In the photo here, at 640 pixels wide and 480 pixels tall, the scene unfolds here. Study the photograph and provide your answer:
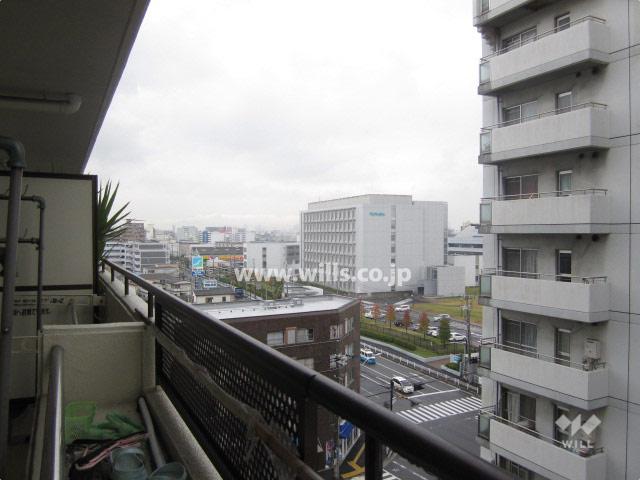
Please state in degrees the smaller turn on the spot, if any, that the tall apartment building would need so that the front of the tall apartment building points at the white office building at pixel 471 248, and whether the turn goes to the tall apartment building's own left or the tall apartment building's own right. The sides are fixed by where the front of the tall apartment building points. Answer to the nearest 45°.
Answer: approximately 90° to the tall apartment building's own right

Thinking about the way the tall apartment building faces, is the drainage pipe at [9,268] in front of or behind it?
in front

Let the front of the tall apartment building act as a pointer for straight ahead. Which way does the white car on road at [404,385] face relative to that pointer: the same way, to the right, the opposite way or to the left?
to the left

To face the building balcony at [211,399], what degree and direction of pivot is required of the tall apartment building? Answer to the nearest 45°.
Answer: approximately 45° to its left

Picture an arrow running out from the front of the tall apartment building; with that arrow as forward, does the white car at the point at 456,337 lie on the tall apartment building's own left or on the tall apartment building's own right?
on the tall apartment building's own right

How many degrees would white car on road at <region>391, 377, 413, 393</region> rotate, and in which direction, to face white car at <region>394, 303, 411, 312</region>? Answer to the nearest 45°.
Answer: approximately 135° to its left

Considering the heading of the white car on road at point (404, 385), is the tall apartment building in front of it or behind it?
in front

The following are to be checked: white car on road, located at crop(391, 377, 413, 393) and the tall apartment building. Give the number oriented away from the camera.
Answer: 0

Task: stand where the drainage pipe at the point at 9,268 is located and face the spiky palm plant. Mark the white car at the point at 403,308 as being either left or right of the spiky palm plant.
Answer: right

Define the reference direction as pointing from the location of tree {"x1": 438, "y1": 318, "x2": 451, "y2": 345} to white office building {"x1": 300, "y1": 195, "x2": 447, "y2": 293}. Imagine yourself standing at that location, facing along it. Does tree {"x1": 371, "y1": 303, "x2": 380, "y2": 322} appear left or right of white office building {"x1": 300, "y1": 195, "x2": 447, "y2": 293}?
left
